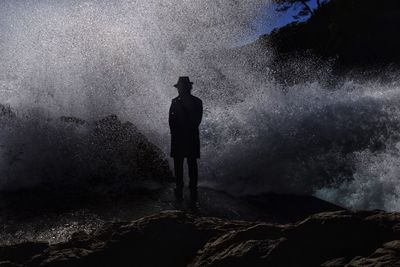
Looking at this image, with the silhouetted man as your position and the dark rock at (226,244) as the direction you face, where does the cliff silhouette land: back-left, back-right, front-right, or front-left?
back-left

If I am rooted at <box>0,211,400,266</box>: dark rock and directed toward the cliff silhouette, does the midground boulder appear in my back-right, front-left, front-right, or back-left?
front-left

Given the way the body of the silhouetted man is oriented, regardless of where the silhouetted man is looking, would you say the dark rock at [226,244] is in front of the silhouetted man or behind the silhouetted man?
behind

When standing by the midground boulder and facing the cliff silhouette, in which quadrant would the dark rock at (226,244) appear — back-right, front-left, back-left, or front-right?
back-right

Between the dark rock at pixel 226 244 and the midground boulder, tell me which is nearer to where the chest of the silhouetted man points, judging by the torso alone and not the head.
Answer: the midground boulder

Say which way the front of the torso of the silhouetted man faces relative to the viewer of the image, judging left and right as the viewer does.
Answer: facing away from the viewer and to the left of the viewer

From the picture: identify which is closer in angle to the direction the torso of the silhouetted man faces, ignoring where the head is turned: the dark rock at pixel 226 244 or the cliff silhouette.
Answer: the cliff silhouette

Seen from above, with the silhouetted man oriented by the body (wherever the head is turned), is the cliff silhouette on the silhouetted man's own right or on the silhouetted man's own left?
on the silhouetted man's own right
